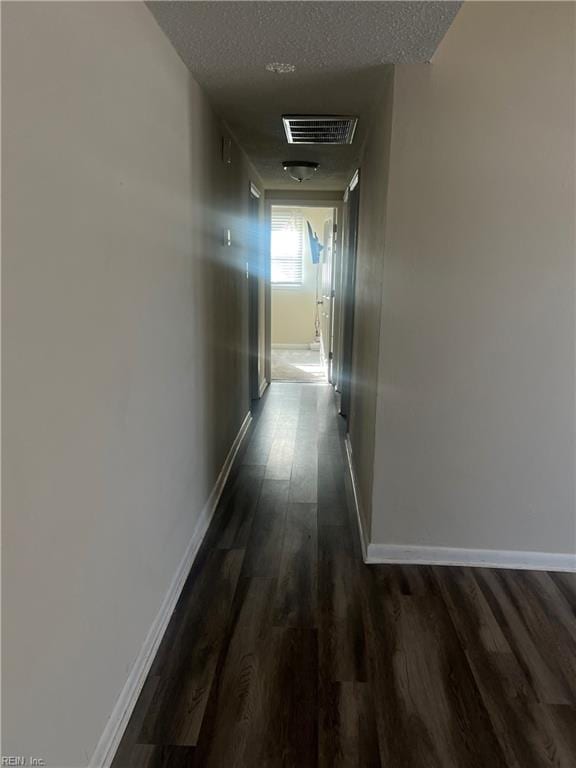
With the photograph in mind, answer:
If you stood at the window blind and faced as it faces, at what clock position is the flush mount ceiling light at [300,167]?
The flush mount ceiling light is roughly at 12 o'clock from the window blind.

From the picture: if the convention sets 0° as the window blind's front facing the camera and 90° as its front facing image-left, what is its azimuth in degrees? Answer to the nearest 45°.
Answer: approximately 0°

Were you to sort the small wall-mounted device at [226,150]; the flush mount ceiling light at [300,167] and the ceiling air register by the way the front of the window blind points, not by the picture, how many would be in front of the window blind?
3

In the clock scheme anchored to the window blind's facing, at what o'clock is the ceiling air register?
The ceiling air register is roughly at 12 o'clock from the window blind.

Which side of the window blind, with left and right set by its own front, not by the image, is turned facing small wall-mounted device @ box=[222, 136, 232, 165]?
front
